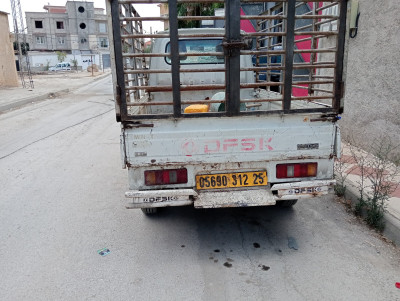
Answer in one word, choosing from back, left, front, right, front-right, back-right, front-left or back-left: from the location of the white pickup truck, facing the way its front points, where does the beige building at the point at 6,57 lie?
front-left

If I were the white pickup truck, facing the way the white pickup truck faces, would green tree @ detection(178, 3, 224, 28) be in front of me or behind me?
in front

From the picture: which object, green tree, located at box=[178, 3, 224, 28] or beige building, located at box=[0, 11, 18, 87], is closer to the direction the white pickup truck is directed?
the green tree

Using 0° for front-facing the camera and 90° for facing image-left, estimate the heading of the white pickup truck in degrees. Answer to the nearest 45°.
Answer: approximately 180°
